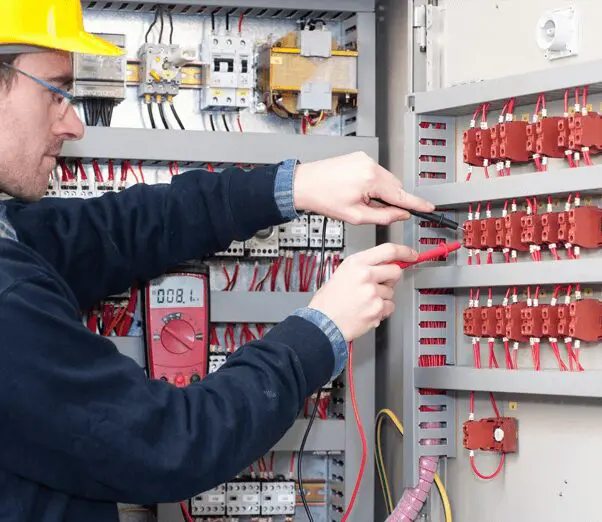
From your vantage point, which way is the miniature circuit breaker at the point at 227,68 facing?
toward the camera

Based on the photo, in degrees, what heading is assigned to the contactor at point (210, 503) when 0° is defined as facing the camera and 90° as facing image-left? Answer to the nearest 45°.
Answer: approximately 0°

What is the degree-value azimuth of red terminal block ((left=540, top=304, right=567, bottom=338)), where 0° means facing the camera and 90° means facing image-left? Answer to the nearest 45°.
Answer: approximately 45°

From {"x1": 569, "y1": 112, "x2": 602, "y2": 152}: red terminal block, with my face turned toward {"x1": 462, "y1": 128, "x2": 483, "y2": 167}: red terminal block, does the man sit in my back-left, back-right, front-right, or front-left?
front-left

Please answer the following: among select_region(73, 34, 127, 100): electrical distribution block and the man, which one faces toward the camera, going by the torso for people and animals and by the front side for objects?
the electrical distribution block

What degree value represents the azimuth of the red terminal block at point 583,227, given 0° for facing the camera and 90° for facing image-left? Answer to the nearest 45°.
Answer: approximately 45°

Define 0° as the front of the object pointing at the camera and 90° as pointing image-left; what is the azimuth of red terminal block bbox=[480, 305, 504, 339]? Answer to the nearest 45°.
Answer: approximately 45°

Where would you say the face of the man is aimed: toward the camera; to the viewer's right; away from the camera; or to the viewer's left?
to the viewer's right

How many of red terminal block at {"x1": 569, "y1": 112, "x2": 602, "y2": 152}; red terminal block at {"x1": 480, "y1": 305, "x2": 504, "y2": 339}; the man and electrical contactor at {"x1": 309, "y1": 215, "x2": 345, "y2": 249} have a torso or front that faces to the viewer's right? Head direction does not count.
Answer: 1

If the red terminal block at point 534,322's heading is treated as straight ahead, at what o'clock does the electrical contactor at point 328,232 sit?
The electrical contactor is roughly at 3 o'clock from the red terminal block.
